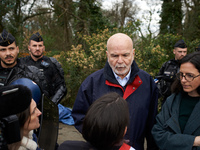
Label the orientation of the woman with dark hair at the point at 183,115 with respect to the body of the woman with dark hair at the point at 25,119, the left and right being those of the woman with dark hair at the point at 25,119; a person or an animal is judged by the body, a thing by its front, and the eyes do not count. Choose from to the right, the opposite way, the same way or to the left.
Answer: the opposite way

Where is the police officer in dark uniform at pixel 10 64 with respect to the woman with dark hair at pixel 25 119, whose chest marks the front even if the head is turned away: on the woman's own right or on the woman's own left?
on the woman's own left

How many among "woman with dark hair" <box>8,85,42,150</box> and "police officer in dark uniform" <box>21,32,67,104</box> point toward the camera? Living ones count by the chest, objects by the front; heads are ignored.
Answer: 1

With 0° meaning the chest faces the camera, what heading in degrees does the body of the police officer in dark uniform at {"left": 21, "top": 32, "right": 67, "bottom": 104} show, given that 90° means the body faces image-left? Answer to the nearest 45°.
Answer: approximately 0°

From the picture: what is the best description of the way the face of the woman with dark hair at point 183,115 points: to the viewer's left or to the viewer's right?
to the viewer's left

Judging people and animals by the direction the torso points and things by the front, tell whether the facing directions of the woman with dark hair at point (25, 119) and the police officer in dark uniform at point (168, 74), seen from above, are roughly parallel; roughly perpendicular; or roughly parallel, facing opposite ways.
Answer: roughly perpendicular

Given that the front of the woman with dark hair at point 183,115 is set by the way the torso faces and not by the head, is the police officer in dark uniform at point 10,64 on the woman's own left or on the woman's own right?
on the woman's own right

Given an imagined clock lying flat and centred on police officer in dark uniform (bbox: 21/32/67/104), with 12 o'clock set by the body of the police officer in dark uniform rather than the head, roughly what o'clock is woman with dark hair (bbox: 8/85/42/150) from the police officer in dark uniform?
The woman with dark hair is roughly at 12 o'clock from the police officer in dark uniform.
